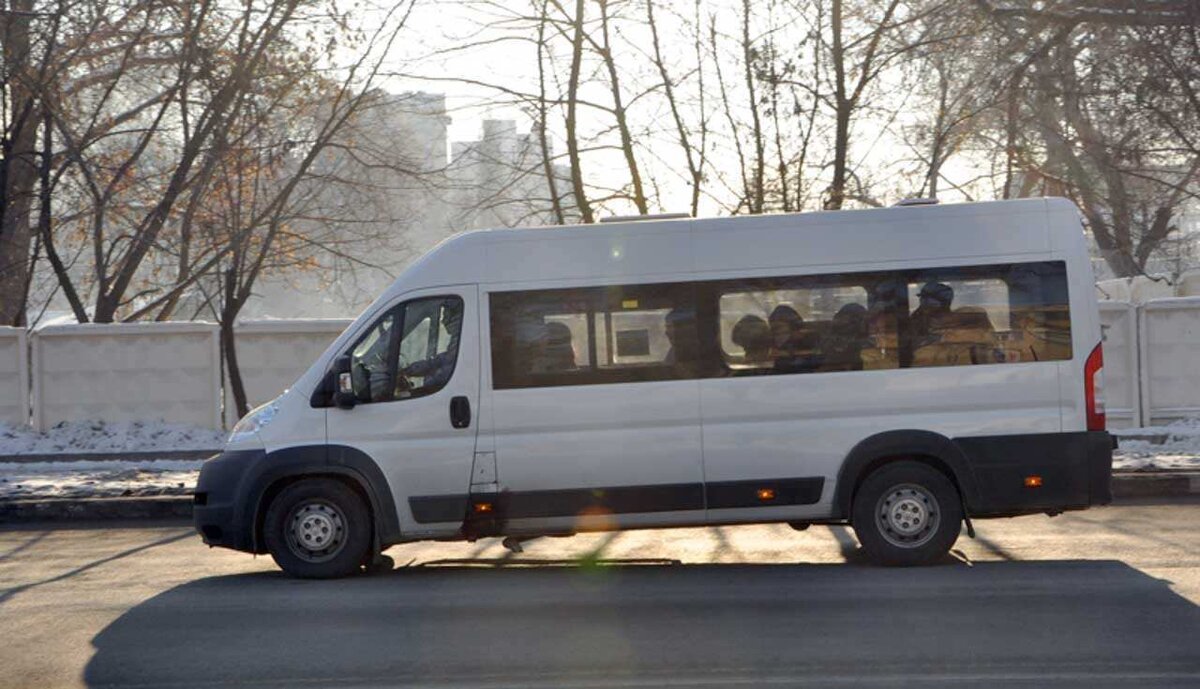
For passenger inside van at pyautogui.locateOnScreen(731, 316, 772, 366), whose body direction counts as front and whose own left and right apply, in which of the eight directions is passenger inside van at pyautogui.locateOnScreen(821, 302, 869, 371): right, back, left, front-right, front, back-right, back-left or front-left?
back

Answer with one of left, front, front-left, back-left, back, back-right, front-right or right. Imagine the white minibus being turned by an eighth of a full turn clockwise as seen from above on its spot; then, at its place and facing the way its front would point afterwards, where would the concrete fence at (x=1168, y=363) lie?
right

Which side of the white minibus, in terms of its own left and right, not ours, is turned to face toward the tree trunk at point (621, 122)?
right

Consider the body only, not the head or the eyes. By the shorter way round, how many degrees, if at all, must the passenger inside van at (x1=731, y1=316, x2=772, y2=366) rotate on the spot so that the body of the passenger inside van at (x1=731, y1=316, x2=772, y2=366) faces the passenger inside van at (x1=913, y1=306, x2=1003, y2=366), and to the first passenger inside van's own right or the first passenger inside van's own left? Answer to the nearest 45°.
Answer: approximately 180°

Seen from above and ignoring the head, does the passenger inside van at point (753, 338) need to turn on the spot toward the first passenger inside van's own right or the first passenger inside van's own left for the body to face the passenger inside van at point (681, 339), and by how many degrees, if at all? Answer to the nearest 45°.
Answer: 0° — they already face them

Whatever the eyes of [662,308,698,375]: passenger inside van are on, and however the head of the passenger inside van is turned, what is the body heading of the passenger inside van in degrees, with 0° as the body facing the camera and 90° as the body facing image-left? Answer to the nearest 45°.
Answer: approximately 90°

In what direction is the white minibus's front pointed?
to the viewer's left

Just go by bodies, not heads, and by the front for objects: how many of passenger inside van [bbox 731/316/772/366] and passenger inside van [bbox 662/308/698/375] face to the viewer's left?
2

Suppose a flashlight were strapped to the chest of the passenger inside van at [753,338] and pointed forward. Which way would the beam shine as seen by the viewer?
to the viewer's left
